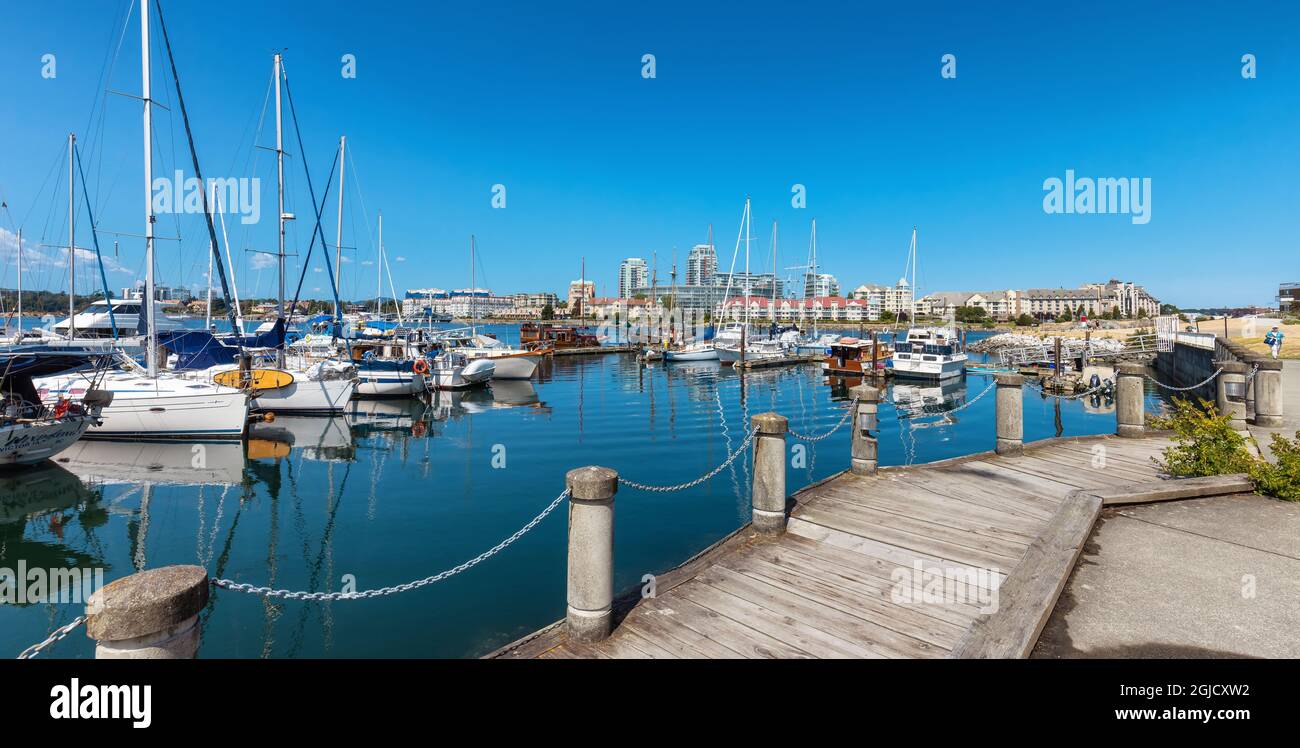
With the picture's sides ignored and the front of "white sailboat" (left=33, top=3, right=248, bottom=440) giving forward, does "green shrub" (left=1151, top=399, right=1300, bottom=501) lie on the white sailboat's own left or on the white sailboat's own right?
on the white sailboat's own right

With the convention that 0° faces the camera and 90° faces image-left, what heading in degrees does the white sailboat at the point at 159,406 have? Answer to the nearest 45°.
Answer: approximately 270°

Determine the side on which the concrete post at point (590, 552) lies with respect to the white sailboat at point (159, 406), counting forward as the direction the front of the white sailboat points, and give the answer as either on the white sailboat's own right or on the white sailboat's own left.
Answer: on the white sailboat's own right

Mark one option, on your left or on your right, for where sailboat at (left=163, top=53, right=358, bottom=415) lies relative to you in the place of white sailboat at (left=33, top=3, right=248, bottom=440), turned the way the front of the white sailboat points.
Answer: on your left
